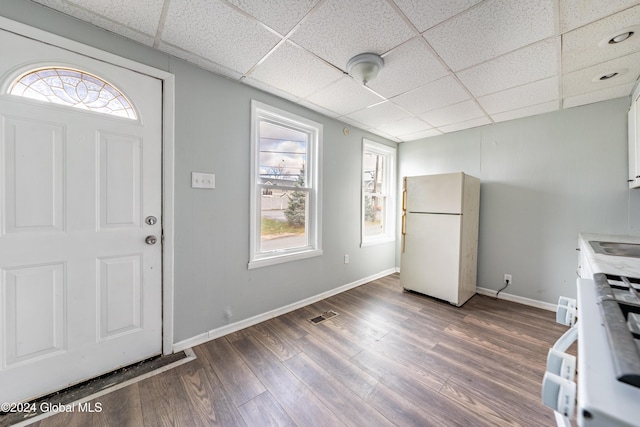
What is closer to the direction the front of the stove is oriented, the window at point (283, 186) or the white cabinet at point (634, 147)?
the window

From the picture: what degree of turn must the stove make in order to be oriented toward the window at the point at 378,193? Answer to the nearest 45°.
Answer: approximately 45° to its right

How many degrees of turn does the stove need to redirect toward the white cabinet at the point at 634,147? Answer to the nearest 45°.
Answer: approximately 90° to its right

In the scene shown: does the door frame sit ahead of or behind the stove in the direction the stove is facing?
ahead

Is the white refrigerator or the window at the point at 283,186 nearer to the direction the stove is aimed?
the window

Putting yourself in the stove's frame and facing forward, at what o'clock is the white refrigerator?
The white refrigerator is roughly at 2 o'clock from the stove.

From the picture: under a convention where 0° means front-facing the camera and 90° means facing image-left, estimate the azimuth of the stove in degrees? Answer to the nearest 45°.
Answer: approximately 90°

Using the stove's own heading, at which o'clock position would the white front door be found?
The white front door is roughly at 11 o'clock from the stove.
